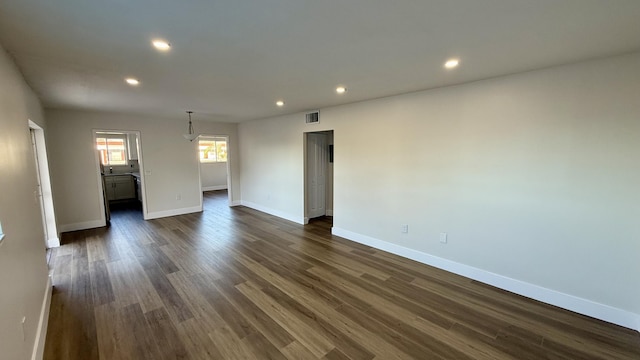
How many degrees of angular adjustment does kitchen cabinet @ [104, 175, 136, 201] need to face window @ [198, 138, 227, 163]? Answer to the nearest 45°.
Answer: approximately 90° to its left

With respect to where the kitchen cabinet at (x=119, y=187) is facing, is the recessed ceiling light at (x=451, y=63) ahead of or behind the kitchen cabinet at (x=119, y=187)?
ahead

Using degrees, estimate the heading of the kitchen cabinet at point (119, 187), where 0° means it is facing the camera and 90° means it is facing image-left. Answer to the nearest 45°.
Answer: approximately 0°

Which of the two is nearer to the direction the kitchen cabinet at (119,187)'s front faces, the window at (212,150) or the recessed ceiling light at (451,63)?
the recessed ceiling light
